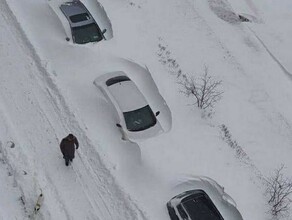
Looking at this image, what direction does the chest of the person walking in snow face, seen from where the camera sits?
away from the camera

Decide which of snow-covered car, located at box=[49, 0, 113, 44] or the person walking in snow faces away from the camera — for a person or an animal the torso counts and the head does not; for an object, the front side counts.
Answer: the person walking in snow

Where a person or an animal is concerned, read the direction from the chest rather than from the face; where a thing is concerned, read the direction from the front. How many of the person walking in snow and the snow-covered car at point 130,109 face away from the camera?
1

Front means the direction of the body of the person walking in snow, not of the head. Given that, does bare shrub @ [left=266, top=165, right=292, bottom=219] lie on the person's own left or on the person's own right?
on the person's own right

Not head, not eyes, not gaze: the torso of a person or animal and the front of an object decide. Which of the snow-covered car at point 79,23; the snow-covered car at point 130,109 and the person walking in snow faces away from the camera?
the person walking in snow

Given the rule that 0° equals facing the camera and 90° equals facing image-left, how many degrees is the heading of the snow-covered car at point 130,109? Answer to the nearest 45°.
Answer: approximately 315°

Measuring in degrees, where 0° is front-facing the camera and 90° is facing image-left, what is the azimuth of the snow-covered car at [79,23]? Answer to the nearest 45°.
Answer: approximately 315°

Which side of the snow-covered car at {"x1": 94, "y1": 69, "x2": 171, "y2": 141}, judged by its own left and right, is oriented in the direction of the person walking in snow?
right
